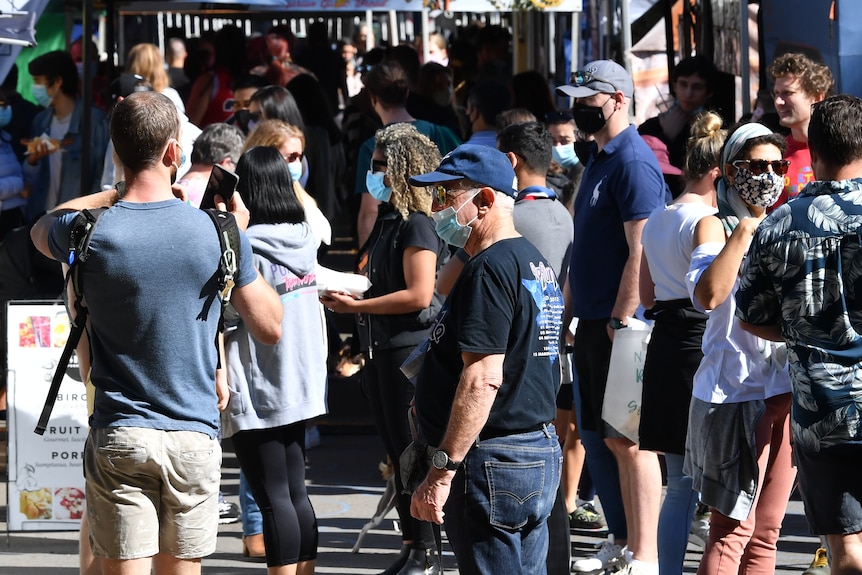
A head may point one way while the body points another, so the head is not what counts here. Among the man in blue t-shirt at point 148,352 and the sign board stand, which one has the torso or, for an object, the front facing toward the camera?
the sign board stand

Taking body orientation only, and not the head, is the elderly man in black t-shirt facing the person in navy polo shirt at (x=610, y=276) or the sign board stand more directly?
the sign board stand

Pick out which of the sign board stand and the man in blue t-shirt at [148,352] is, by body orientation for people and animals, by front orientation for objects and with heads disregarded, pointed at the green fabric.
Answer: the man in blue t-shirt

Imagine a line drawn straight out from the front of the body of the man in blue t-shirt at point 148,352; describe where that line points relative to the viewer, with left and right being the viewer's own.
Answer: facing away from the viewer

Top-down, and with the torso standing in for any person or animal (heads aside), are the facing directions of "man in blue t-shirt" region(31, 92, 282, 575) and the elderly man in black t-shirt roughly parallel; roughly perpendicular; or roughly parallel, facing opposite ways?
roughly perpendicular

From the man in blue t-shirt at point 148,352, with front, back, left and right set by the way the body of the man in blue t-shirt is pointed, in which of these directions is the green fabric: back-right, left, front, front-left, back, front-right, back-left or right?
front

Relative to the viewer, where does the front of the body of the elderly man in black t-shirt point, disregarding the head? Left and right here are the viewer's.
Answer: facing to the left of the viewer

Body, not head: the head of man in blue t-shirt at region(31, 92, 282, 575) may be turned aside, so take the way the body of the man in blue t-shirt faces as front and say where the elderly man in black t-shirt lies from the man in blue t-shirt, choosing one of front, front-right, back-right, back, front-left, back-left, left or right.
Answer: right

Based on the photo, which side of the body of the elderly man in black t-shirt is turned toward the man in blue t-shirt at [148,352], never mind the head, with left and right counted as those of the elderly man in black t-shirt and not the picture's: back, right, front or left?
front

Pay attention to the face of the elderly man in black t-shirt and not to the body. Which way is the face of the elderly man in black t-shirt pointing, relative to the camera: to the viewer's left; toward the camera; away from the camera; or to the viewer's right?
to the viewer's left

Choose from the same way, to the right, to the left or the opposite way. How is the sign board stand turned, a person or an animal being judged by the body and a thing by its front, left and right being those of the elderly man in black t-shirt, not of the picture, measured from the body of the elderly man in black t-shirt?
to the left

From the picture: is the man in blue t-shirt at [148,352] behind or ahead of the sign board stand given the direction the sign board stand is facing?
ahead

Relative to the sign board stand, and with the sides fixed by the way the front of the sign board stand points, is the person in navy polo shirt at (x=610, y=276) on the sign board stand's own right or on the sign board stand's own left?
on the sign board stand's own left

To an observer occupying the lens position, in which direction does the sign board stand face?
facing the viewer
